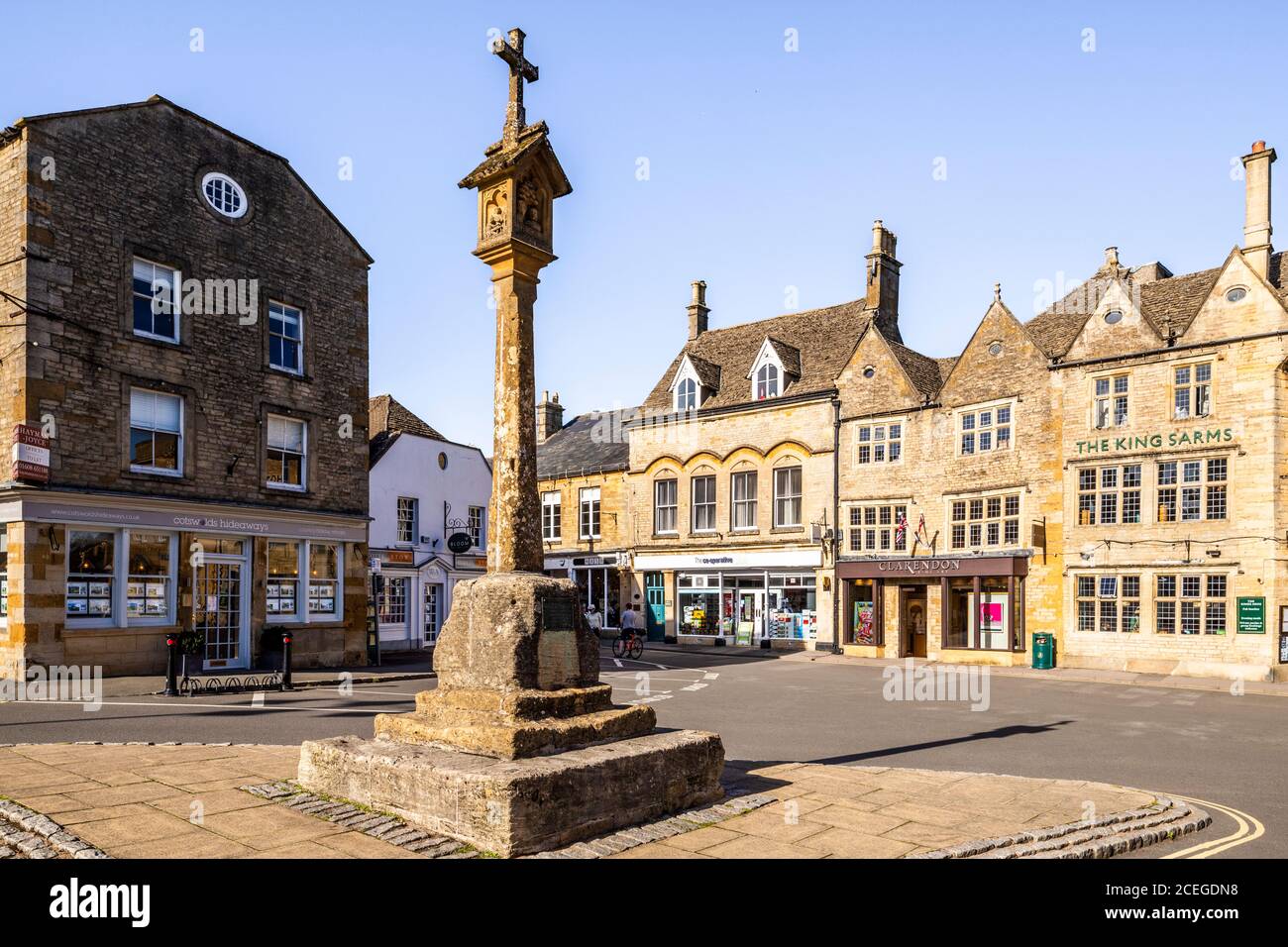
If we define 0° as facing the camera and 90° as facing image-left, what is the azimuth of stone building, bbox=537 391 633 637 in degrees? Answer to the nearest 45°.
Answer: approximately 45°

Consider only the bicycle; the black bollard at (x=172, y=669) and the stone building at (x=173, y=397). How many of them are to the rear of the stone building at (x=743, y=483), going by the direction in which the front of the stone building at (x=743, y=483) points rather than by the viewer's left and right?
0

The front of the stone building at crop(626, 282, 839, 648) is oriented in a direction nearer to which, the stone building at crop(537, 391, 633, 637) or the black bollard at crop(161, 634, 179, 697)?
the black bollard

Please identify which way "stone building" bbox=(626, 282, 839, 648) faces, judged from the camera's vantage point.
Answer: facing the viewer and to the left of the viewer

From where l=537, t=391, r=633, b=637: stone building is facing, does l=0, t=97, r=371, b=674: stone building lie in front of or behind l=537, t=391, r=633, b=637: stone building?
in front

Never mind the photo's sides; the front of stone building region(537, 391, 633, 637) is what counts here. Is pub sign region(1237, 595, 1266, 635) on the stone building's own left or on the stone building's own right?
on the stone building's own left

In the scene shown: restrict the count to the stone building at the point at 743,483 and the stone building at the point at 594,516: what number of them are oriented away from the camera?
0

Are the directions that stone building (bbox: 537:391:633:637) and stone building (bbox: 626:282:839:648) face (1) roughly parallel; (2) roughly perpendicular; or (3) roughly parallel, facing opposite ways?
roughly parallel

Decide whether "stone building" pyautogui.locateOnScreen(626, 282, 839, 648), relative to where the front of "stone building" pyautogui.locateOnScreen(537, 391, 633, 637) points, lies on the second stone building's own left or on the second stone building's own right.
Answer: on the second stone building's own left

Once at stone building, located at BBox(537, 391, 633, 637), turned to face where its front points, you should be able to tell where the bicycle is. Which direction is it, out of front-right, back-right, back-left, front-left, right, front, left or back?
front-left
